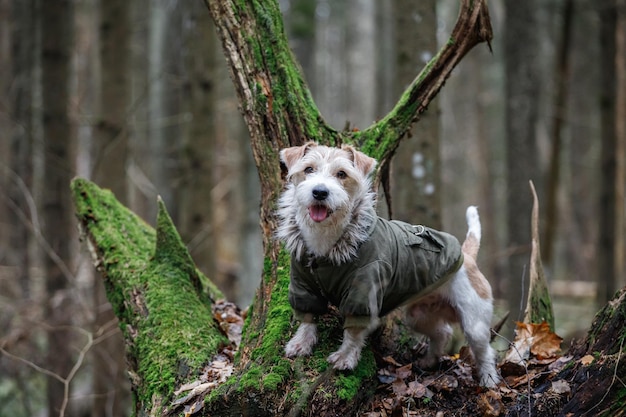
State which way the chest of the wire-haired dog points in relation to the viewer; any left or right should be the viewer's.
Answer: facing the viewer and to the left of the viewer

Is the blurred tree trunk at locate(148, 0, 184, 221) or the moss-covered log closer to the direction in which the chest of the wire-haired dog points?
the moss-covered log

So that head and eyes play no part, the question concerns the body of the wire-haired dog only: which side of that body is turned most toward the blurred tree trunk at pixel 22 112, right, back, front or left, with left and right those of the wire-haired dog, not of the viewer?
right

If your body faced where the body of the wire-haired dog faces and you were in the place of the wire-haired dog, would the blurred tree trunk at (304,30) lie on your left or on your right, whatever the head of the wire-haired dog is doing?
on your right

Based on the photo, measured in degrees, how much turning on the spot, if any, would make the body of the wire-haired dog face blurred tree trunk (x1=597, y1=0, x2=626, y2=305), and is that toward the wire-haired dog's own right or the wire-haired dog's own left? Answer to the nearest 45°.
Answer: approximately 180°

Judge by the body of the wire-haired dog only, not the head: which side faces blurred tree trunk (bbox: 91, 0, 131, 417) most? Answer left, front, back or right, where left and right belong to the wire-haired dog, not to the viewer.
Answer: right

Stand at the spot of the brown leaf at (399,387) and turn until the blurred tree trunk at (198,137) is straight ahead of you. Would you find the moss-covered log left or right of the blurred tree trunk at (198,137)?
left
